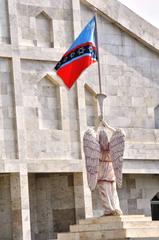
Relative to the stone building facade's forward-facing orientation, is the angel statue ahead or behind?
ahead

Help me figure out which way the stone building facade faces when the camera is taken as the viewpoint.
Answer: facing the viewer
